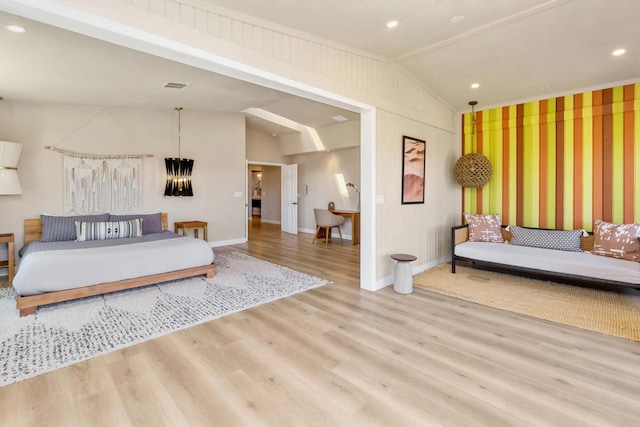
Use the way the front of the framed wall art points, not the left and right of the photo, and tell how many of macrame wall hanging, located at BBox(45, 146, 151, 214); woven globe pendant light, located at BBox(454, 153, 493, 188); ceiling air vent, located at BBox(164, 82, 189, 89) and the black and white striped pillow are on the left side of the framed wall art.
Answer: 1

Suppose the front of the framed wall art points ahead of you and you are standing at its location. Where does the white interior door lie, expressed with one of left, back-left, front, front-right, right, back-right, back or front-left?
back

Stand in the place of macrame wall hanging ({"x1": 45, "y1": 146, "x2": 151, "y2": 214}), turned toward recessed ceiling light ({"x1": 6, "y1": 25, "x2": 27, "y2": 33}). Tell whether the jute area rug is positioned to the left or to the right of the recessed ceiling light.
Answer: left

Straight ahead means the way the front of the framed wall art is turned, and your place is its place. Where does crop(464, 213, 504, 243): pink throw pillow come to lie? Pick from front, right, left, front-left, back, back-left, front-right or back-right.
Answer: left

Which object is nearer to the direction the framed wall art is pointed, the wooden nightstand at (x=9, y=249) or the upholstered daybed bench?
the upholstered daybed bench

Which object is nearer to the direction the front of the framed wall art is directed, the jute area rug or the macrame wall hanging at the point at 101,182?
the jute area rug

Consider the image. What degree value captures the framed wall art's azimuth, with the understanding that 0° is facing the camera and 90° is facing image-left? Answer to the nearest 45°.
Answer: approximately 315°

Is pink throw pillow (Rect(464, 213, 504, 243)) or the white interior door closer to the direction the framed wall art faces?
the pink throw pillow

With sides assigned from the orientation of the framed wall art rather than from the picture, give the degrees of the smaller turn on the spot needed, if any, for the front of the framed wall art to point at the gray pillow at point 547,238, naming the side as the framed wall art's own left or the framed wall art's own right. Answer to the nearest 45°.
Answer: approximately 45° to the framed wall art's own left

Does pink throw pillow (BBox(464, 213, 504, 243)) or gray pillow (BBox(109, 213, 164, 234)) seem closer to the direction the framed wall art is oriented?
the pink throw pillow

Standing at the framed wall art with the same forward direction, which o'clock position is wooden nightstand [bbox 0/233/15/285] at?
The wooden nightstand is roughly at 4 o'clock from the framed wall art.

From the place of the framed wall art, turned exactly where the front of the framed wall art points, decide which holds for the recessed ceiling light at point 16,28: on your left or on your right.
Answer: on your right
